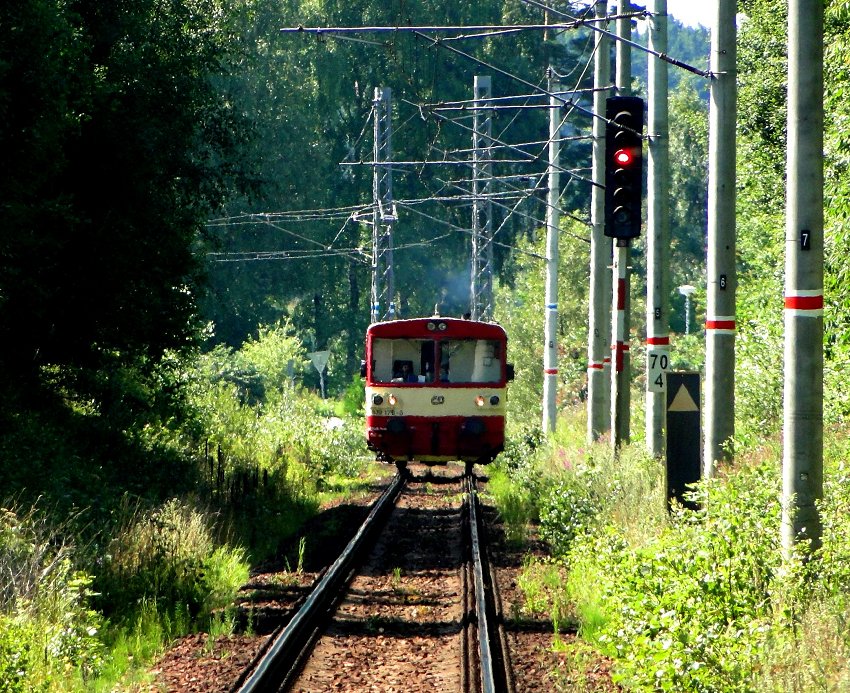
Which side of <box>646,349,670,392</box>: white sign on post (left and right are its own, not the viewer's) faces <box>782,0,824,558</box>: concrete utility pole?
front

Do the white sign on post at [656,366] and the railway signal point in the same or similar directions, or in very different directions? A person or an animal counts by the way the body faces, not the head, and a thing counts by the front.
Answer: same or similar directions

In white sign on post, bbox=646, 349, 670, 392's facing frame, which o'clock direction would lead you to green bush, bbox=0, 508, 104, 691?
The green bush is roughly at 1 o'clock from the white sign on post.

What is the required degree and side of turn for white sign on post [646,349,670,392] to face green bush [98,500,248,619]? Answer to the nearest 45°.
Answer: approximately 45° to its right

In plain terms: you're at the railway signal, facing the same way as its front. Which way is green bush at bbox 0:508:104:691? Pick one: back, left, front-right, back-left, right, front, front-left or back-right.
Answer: front-right

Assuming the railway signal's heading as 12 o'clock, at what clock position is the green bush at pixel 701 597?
The green bush is roughly at 12 o'clock from the railway signal.

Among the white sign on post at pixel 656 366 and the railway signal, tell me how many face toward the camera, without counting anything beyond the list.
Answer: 2

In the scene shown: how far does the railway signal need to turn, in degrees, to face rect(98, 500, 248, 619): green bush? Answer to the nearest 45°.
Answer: approximately 45° to its right

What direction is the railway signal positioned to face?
toward the camera

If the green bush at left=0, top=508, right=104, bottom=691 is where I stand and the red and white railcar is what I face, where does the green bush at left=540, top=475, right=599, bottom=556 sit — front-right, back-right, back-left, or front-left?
front-right

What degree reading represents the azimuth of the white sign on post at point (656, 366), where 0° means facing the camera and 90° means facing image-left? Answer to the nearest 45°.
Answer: approximately 0°
